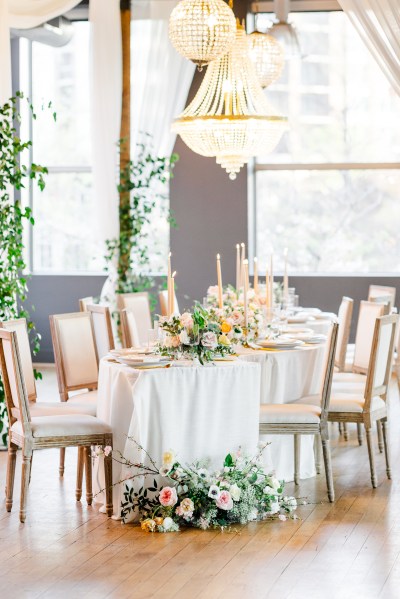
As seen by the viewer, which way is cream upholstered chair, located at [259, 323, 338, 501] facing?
to the viewer's left

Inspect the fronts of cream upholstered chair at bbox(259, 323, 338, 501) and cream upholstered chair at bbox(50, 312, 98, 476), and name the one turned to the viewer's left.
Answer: cream upholstered chair at bbox(259, 323, 338, 501)

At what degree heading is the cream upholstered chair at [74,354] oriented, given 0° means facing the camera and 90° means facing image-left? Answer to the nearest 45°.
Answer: approximately 315°

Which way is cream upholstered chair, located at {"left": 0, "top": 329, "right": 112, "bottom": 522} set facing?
to the viewer's right

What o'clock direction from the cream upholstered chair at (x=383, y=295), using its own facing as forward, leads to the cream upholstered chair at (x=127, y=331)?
the cream upholstered chair at (x=127, y=331) is roughly at 12 o'clock from the cream upholstered chair at (x=383, y=295).

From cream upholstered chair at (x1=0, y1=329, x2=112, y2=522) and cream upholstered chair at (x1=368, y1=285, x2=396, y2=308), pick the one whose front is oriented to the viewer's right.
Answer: cream upholstered chair at (x1=0, y1=329, x2=112, y2=522)

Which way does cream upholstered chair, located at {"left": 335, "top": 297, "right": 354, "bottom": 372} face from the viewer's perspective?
to the viewer's left
